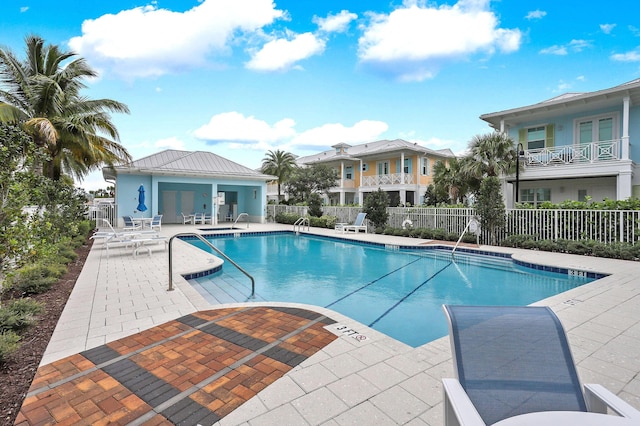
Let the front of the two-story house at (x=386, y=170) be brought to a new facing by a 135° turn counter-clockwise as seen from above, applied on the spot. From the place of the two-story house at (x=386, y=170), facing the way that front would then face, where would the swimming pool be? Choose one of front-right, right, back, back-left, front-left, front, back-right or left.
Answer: right

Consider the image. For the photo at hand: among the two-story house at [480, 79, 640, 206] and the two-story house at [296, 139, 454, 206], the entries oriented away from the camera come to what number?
0

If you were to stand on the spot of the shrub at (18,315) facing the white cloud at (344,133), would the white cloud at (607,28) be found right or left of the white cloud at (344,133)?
right

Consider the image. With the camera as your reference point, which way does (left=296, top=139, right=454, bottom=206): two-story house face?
facing the viewer and to the left of the viewer
